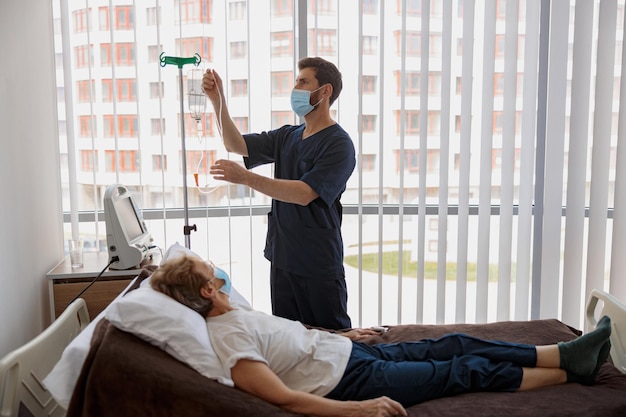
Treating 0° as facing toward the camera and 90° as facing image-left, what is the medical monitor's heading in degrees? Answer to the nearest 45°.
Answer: approximately 315°

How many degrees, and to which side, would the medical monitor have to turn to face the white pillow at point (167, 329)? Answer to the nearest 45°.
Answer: approximately 45° to its right

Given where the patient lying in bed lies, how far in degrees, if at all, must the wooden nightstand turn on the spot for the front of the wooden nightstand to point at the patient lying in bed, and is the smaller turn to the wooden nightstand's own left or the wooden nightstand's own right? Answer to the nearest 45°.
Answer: approximately 45° to the wooden nightstand's own left

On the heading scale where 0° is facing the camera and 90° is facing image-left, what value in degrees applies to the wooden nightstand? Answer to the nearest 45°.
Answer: approximately 0°

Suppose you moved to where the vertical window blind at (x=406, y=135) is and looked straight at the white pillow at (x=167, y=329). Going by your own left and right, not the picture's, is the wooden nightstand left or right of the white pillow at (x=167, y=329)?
right
